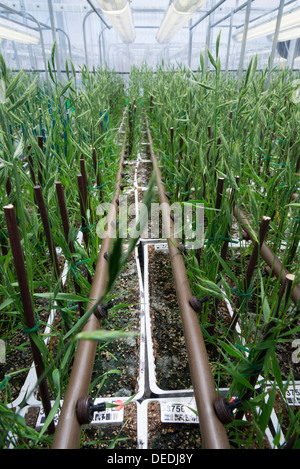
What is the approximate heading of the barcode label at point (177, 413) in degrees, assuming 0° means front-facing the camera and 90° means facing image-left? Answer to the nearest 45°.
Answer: approximately 0°

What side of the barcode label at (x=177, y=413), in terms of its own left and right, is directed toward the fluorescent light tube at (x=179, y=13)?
back

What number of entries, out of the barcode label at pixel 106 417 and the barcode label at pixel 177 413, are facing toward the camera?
2

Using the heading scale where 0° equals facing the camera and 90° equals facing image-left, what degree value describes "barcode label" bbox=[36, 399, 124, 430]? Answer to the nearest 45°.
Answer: approximately 0°

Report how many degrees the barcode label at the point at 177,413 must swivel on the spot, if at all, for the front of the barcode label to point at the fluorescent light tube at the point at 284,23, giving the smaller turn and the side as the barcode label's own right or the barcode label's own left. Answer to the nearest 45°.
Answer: approximately 180°
